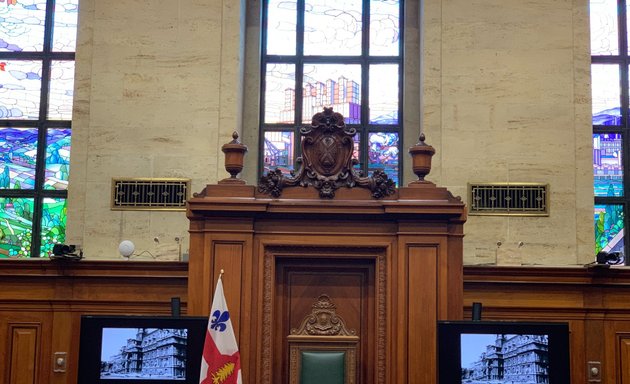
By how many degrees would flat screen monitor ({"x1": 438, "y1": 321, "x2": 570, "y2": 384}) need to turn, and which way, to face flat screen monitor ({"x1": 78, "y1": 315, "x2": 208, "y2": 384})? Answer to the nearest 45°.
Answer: approximately 90° to its right

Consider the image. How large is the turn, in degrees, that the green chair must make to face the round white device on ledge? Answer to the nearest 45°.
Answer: approximately 135° to its right

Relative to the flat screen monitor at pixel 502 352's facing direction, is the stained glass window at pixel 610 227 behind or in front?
behind

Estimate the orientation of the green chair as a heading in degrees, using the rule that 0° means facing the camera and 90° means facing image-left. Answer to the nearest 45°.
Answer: approximately 0°

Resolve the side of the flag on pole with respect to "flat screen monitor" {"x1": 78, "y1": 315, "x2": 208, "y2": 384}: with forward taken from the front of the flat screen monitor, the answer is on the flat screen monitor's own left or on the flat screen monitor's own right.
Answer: on the flat screen monitor's own left

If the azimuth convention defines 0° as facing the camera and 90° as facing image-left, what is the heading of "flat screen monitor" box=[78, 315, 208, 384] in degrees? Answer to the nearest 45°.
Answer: approximately 0°

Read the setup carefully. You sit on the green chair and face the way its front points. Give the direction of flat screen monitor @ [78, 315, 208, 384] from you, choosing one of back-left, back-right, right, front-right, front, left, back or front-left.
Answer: right

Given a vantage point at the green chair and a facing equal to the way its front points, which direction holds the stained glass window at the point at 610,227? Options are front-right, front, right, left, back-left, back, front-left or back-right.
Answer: back-left

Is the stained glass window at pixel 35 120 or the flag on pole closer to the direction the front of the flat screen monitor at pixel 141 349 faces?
the flag on pole

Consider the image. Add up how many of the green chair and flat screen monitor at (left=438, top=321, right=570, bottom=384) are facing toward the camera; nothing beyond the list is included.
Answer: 2

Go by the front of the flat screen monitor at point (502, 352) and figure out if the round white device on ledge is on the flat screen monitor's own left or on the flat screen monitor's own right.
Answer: on the flat screen monitor's own right

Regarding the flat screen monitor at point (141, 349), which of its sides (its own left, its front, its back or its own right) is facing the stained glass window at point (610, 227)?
left
